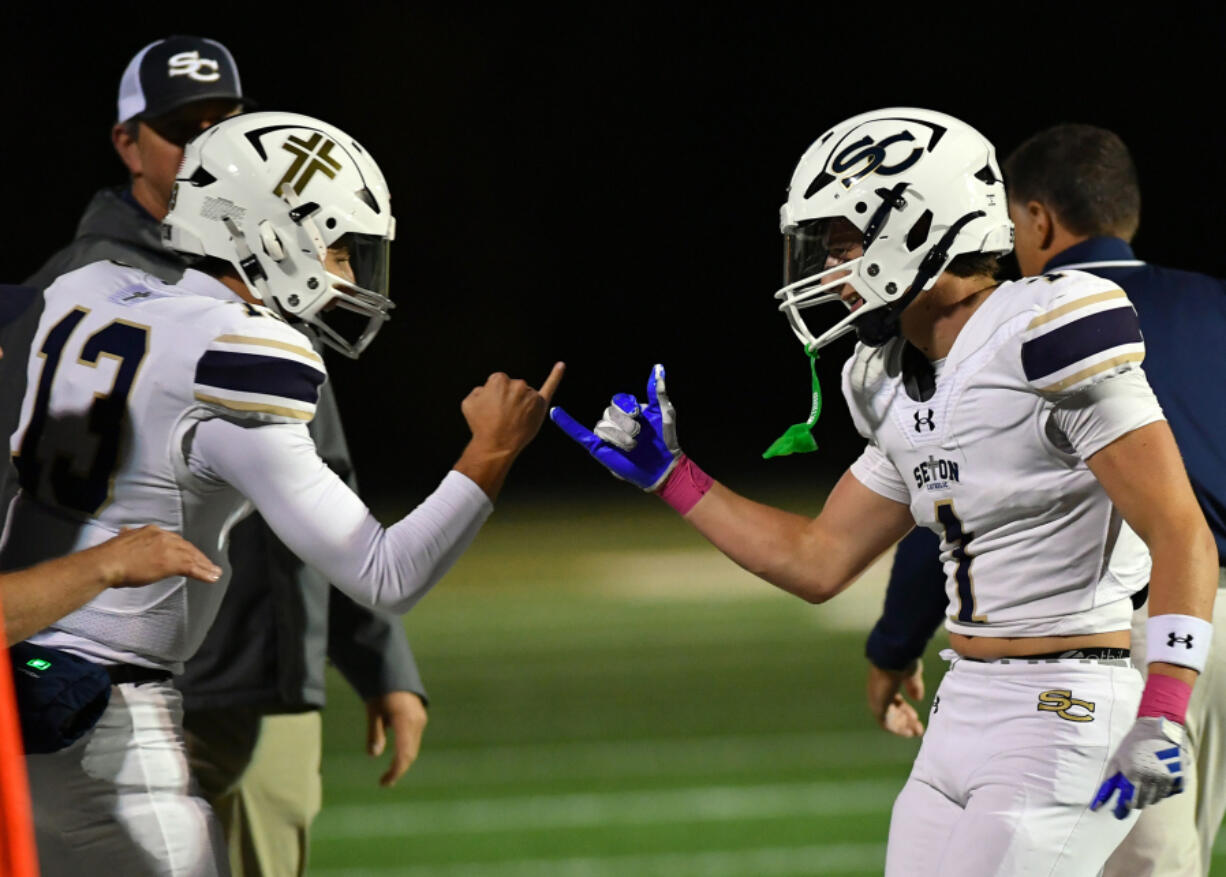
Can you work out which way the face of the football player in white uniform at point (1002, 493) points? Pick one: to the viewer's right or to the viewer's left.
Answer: to the viewer's left

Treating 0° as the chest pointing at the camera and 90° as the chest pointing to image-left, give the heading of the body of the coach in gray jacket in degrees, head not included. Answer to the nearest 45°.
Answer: approximately 315°

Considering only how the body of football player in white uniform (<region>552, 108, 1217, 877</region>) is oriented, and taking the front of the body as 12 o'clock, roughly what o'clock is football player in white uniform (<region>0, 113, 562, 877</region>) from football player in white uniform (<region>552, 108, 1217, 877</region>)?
football player in white uniform (<region>0, 113, 562, 877</region>) is roughly at 1 o'clock from football player in white uniform (<region>552, 108, 1217, 877</region>).

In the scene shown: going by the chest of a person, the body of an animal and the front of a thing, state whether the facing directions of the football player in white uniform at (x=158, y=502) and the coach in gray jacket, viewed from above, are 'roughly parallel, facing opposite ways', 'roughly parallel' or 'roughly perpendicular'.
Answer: roughly perpendicular

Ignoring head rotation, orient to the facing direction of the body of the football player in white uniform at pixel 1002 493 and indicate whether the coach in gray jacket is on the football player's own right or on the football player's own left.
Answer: on the football player's own right

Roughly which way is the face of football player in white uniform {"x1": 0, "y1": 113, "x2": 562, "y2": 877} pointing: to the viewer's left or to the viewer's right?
to the viewer's right

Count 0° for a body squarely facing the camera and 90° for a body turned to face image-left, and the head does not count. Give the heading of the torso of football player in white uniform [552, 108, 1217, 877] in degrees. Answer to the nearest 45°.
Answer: approximately 45°
